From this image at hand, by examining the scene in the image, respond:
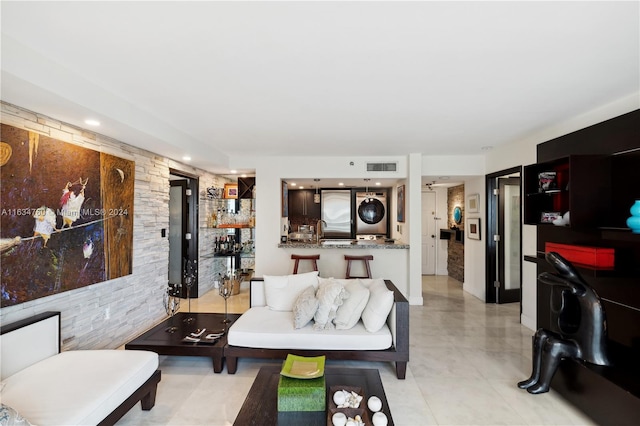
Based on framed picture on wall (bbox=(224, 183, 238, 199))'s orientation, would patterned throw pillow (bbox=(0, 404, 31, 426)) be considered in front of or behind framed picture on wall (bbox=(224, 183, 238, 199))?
in front

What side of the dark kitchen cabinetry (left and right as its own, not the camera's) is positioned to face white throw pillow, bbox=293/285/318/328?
front

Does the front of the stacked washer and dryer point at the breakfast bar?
yes

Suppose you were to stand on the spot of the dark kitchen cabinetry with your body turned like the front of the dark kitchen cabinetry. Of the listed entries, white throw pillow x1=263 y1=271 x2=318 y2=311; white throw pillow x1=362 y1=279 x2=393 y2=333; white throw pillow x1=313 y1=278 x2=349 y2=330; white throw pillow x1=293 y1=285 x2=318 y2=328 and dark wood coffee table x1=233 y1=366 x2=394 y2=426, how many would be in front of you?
5

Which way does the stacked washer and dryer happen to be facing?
toward the camera

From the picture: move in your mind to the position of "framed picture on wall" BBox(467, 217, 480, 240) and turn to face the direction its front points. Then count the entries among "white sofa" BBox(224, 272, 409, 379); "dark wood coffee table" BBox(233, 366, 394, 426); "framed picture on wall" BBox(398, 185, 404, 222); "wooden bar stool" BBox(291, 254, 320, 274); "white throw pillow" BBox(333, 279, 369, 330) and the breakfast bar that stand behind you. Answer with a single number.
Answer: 0

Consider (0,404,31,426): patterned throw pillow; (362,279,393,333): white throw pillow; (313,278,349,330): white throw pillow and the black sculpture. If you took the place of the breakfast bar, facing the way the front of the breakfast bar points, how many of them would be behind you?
0

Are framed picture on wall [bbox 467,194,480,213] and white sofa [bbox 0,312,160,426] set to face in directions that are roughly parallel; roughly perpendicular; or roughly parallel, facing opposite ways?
roughly parallel, facing opposite ways

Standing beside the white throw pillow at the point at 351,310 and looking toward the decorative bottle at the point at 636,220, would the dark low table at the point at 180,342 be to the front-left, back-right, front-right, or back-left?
back-right

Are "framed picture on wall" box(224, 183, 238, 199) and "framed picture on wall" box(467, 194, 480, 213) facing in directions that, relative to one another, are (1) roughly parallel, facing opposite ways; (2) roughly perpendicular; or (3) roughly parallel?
roughly perpendicular

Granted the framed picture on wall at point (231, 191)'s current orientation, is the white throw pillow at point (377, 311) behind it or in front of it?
in front

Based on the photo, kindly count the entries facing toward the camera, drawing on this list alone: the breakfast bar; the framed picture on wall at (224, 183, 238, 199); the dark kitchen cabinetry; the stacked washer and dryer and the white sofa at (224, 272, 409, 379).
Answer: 5

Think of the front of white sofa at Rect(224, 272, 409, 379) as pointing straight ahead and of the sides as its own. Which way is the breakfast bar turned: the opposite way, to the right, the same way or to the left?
the same way

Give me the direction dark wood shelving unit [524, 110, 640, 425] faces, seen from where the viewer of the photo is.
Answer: facing the viewer and to the left of the viewer

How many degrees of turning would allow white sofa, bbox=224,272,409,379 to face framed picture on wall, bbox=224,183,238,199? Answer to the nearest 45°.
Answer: approximately 135° to its right

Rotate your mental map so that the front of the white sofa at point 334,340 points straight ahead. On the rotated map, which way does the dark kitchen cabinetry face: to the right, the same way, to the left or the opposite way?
the same way

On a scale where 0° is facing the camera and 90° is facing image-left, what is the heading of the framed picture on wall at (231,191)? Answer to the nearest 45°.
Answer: approximately 0°

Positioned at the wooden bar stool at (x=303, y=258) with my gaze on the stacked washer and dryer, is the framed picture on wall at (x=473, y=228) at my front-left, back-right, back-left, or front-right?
front-right

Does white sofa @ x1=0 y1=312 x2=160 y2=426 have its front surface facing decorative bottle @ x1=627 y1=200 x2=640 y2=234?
yes

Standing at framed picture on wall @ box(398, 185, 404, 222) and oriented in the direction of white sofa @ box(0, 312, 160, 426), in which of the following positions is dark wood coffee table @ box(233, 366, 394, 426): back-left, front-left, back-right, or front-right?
front-left

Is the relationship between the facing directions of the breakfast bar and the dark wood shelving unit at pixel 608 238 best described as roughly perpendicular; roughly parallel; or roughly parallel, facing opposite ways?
roughly perpendicular
